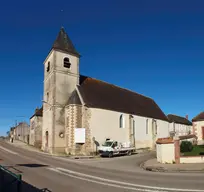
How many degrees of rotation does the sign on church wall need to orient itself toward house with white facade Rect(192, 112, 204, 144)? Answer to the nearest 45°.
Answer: approximately 90° to its left

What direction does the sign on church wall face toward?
toward the camera

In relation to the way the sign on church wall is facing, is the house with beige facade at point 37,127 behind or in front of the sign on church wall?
behind

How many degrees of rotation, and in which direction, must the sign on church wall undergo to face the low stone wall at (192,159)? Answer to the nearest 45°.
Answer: approximately 45° to its left

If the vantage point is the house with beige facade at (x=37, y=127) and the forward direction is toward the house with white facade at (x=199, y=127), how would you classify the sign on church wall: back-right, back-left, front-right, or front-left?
front-right

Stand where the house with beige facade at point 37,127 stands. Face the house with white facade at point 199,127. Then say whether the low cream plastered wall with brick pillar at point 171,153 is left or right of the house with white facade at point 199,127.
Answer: right

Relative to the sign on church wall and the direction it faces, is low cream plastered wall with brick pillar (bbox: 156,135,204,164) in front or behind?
in front

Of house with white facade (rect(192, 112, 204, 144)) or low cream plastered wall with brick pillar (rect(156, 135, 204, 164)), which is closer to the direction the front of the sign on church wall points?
the low cream plastered wall with brick pillar

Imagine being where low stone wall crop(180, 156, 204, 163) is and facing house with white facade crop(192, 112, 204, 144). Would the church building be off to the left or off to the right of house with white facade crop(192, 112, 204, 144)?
left

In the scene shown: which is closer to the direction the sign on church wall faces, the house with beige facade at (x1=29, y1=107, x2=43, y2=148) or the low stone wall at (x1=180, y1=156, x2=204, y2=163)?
the low stone wall
